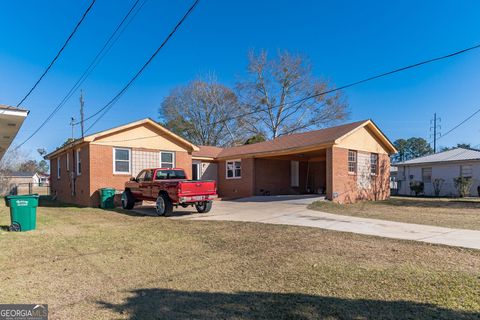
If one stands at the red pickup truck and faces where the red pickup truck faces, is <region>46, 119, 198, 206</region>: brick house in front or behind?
in front

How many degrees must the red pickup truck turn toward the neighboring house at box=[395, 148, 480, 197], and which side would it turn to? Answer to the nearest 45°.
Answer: approximately 90° to its right

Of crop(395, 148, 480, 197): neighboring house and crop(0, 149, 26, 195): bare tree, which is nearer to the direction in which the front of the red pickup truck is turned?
the bare tree

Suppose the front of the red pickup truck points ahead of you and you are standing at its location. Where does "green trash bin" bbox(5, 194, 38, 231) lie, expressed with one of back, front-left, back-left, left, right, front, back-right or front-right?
left

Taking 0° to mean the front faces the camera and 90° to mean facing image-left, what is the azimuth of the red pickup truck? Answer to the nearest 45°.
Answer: approximately 135°

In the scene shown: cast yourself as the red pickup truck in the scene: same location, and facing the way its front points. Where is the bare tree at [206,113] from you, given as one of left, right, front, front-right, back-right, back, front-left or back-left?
front-right

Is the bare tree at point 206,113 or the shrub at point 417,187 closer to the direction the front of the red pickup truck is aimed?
the bare tree

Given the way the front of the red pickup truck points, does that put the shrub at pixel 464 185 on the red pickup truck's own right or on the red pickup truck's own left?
on the red pickup truck's own right

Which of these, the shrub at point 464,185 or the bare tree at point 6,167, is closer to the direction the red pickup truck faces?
the bare tree
